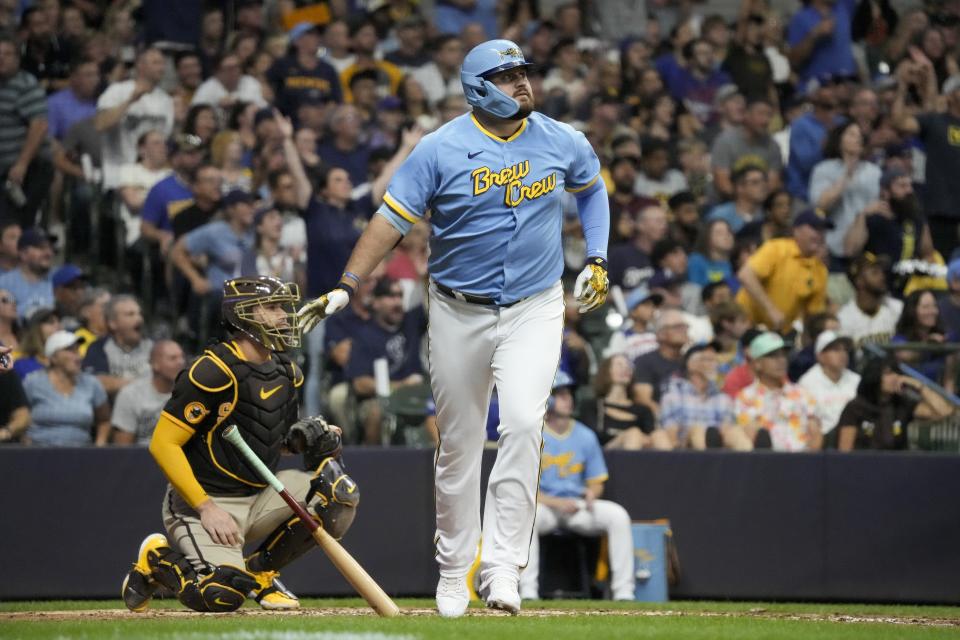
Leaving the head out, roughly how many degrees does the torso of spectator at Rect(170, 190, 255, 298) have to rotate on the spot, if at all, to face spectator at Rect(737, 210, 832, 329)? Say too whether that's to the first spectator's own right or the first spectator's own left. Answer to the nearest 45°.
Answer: approximately 45° to the first spectator's own left

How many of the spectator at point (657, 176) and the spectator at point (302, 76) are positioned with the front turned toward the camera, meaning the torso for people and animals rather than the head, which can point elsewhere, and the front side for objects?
2

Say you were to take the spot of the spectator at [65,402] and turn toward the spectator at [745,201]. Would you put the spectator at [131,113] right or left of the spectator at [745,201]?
left

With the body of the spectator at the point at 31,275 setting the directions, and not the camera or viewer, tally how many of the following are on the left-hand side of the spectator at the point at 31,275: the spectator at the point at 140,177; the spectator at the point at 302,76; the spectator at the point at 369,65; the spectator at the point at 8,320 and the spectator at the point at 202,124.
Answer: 4

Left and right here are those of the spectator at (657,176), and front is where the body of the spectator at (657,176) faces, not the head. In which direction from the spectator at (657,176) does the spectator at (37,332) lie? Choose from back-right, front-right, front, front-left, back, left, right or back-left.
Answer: front-right

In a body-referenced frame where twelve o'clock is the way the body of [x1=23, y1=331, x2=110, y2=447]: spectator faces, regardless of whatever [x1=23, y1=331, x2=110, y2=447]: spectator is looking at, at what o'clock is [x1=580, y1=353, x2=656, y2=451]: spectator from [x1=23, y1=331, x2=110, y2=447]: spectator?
[x1=580, y1=353, x2=656, y2=451]: spectator is roughly at 9 o'clock from [x1=23, y1=331, x2=110, y2=447]: spectator.
